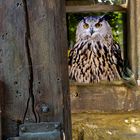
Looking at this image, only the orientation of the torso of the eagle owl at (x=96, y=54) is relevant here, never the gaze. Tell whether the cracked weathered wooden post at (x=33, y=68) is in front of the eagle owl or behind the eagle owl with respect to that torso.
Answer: in front

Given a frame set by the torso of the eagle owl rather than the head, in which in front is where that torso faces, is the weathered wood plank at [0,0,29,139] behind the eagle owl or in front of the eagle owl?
in front

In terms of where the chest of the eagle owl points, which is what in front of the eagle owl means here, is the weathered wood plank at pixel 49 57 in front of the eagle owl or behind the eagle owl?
in front

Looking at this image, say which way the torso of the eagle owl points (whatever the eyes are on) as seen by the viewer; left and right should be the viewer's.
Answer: facing the viewer
